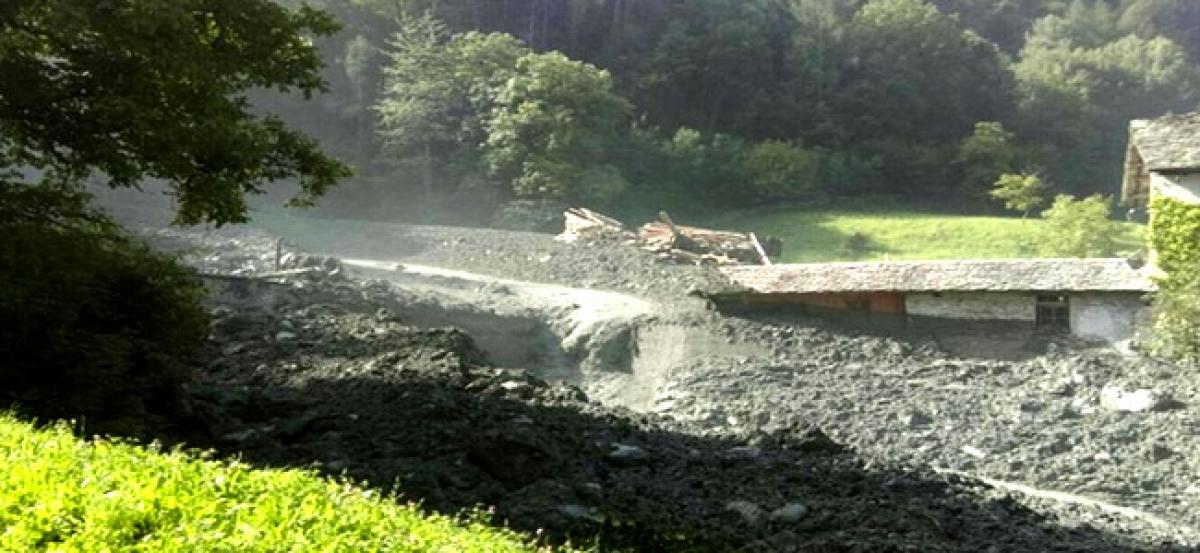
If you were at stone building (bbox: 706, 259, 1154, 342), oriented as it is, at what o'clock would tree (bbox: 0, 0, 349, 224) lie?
The tree is roughly at 1 o'clock from the stone building.

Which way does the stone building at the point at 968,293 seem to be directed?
toward the camera

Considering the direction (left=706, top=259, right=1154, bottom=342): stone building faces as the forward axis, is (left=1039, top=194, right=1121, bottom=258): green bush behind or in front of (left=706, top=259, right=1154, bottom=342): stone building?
behind

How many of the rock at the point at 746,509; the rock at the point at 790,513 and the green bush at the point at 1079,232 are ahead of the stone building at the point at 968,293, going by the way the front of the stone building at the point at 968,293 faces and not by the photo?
2

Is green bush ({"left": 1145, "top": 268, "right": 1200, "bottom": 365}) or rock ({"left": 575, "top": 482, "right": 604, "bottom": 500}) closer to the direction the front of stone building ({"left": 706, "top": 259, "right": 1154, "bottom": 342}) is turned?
the rock

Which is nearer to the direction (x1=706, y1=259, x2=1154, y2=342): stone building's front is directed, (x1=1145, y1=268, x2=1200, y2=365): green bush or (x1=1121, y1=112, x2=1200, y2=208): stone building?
the green bush

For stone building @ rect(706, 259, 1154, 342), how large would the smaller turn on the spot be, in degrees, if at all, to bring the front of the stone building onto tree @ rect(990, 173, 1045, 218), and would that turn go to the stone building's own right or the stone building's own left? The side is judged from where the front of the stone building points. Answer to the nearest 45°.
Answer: approximately 180°

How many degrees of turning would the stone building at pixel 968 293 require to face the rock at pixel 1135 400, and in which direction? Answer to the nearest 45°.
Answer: approximately 45° to its left

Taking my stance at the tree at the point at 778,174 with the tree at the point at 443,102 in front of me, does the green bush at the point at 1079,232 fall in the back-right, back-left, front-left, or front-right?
back-left

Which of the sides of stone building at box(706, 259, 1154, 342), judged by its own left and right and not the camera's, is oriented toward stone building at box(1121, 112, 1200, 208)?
left

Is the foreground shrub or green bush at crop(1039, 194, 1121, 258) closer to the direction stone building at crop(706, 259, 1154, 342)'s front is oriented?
the foreground shrub

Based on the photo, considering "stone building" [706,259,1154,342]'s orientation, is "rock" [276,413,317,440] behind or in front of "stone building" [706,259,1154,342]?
in front

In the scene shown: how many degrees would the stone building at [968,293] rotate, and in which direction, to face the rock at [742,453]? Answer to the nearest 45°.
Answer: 0° — it already faces it

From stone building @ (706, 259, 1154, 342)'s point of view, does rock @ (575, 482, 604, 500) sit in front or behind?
in front

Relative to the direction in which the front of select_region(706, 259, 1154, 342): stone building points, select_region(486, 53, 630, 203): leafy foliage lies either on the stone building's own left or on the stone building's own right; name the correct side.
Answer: on the stone building's own right

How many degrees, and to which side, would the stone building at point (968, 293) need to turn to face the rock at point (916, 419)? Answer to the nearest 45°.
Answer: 0° — it already faces it

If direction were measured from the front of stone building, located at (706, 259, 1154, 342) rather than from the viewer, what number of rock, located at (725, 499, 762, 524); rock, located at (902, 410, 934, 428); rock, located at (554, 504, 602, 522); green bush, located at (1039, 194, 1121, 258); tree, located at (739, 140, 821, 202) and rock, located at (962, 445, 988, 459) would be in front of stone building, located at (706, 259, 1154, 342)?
4

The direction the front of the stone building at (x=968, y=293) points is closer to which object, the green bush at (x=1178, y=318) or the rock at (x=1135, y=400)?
the rock

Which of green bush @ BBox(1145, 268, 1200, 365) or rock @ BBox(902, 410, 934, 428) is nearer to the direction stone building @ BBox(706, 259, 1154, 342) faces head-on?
the rock
